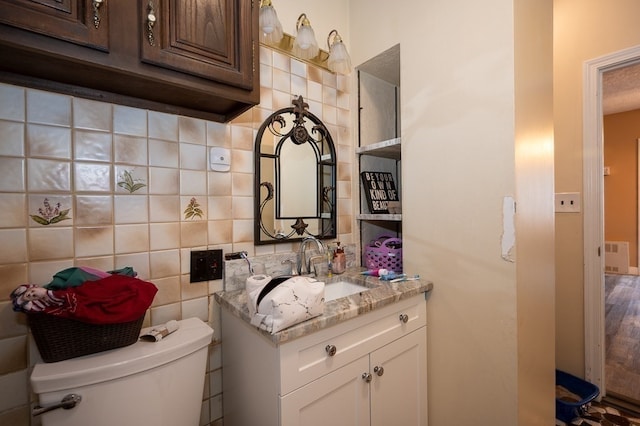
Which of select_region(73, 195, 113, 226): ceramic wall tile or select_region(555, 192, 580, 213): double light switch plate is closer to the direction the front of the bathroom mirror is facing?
the double light switch plate

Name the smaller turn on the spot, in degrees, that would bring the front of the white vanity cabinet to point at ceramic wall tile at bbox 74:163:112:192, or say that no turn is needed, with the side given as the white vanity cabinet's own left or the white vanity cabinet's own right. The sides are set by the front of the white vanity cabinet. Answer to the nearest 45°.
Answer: approximately 135° to the white vanity cabinet's own right

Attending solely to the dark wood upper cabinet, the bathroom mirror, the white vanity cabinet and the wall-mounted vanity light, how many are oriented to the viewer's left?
0

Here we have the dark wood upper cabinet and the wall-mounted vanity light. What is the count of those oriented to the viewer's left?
0

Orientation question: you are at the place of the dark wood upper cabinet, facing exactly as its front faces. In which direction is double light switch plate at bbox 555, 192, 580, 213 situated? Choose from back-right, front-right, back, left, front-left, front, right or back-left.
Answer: front-left

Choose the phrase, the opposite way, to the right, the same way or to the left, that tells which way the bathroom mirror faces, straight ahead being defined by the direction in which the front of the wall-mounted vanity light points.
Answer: the same way

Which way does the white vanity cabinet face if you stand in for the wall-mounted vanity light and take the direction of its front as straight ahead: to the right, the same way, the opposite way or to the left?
the same way

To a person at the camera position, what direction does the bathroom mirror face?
facing the viewer and to the right of the viewer

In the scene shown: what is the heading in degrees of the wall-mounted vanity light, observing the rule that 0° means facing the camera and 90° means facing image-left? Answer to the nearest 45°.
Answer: approximately 315°
